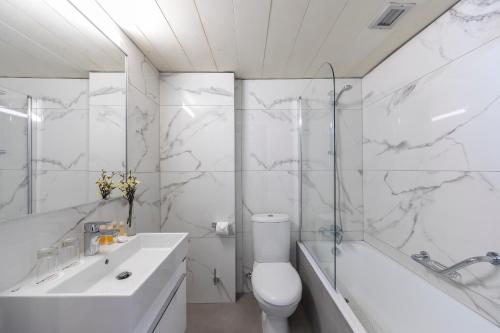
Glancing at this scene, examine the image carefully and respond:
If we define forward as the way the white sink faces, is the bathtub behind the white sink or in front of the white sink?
in front

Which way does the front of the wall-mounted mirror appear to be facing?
to the viewer's right

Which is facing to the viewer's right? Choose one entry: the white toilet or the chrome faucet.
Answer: the chrome faucet

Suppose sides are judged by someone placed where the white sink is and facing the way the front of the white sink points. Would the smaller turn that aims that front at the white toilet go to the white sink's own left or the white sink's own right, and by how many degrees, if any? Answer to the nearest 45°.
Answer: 0° — it already faces it

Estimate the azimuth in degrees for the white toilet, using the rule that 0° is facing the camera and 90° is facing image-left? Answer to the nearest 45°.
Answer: approximately 0°

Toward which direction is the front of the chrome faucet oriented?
to the viewer's right

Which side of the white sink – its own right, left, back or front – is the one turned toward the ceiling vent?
front

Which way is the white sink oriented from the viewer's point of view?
to the viewer's right

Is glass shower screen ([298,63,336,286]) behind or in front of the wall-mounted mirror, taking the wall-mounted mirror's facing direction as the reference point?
in front

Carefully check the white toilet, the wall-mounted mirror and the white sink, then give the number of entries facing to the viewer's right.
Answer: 2

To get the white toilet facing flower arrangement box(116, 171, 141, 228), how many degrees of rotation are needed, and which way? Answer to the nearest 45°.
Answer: approximately 45° to its right

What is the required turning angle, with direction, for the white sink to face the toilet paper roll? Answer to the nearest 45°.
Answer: approximately 45° to its left

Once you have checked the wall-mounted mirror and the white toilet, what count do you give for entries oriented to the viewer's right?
1

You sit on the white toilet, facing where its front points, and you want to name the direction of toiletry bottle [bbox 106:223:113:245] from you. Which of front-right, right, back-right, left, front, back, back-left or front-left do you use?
front-right
